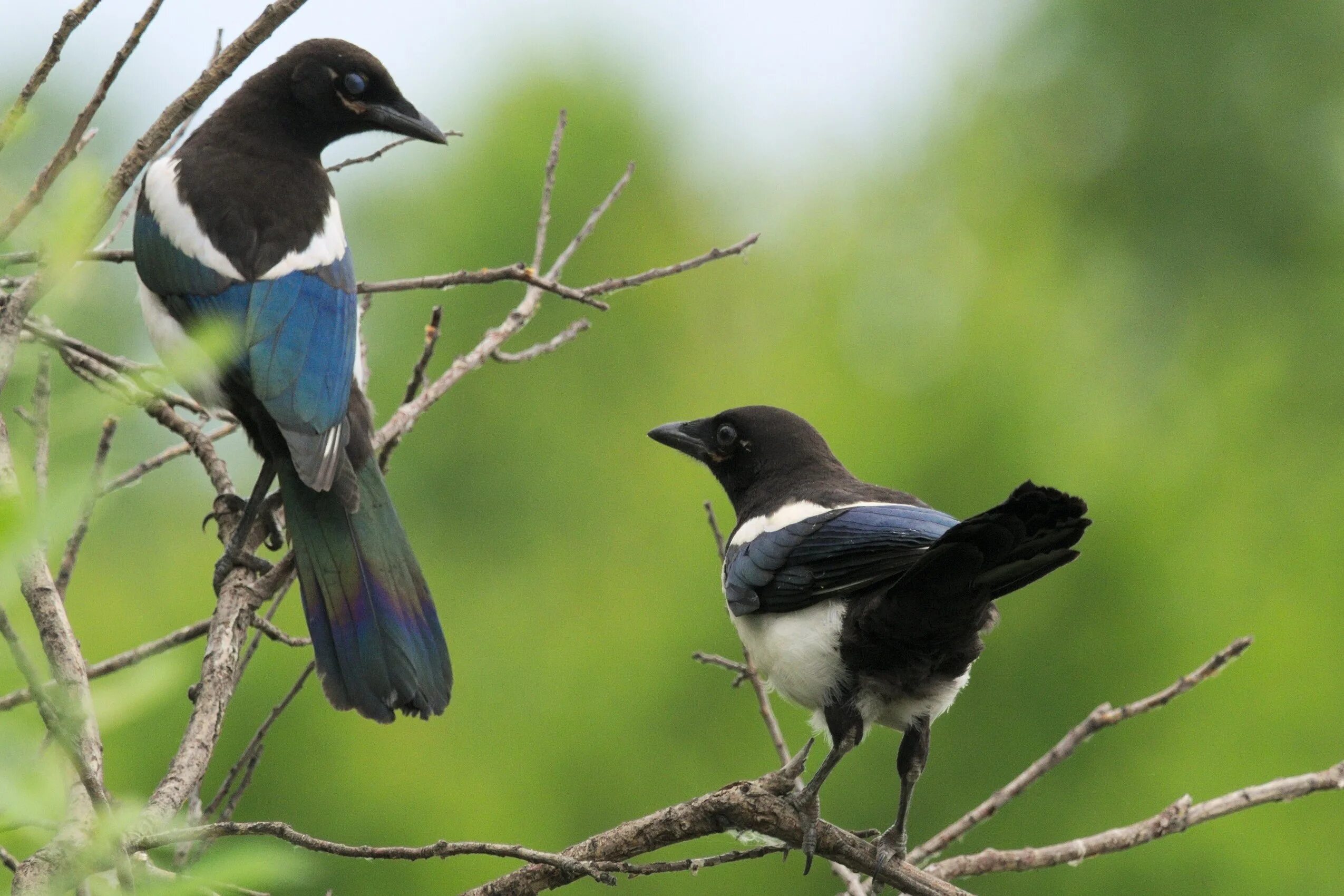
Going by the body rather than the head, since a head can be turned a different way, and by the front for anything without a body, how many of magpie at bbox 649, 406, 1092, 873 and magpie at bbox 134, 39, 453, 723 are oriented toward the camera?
0

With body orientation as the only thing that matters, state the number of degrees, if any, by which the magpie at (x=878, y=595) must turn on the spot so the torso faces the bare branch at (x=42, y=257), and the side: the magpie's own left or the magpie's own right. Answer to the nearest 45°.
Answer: approximately 90° to the magpie's own left

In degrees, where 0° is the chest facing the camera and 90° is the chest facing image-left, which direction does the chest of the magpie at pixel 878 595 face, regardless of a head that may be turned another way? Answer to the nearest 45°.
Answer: approximately 135°

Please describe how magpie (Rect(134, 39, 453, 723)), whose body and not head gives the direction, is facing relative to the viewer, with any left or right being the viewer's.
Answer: facing away from the viewer and to the left of the viewer

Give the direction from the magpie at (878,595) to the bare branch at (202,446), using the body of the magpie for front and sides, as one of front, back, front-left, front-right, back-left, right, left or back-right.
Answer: front-left

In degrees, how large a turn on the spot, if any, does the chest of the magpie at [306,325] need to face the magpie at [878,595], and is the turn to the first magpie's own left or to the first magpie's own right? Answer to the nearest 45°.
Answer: approximately 135° to the first magpie's own right

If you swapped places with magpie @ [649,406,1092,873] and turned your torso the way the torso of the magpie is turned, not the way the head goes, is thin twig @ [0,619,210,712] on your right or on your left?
on your left

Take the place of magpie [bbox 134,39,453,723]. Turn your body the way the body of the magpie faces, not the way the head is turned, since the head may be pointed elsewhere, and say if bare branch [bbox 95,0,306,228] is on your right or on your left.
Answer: on your left
